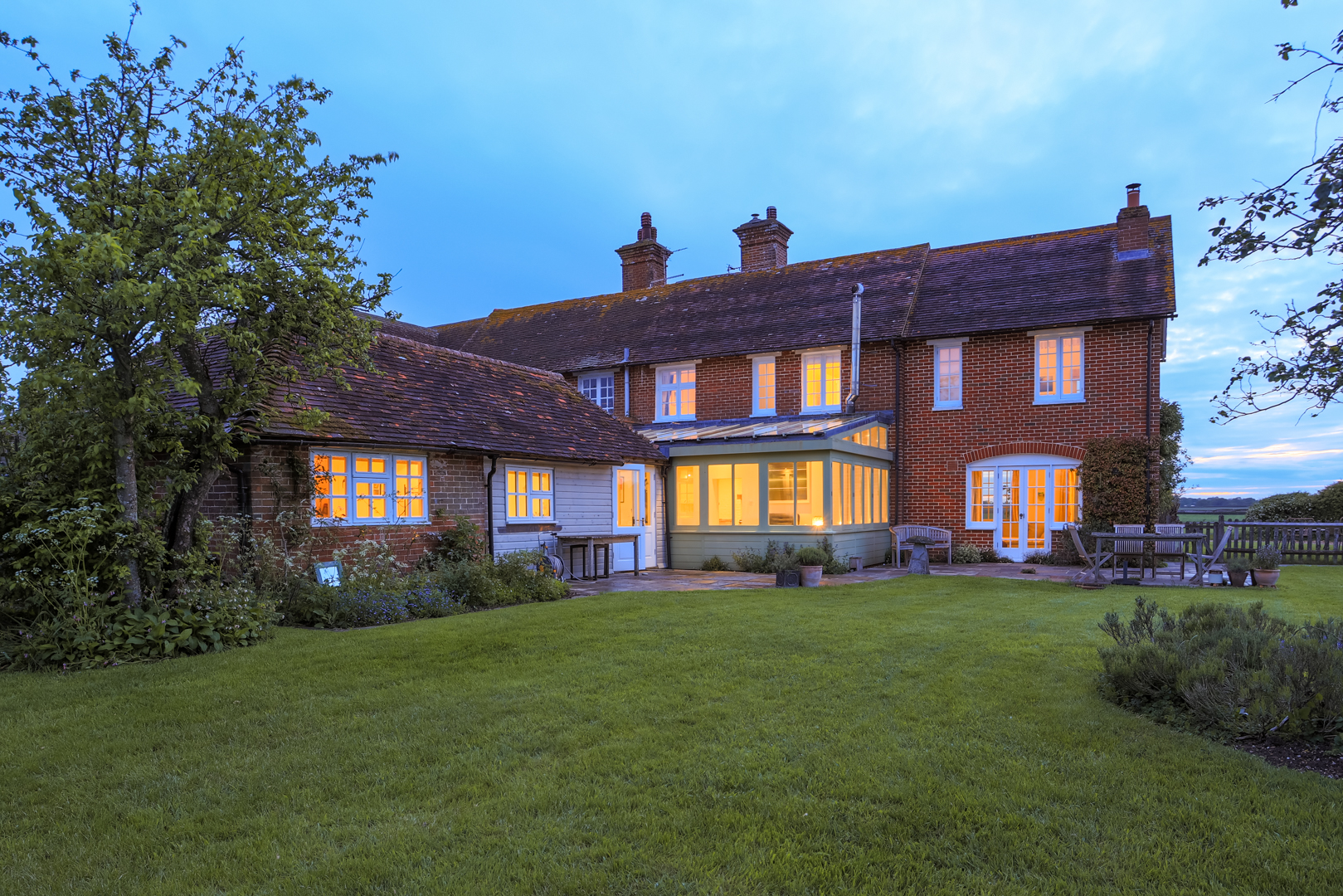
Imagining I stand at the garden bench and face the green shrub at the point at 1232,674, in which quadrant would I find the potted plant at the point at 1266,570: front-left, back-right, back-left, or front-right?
front-left

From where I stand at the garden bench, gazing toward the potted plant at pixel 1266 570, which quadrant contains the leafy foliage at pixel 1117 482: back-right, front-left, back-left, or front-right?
front-left

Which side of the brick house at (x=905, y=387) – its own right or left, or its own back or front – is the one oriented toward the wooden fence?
left

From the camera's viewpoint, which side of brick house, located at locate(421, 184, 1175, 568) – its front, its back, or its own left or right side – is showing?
front

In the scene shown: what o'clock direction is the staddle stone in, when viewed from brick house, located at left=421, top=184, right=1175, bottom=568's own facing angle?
The staddle stone is roughly at 12 o'clock from the brick house.

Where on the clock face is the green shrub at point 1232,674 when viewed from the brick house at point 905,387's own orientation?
The green shrub is roughly at 12 o'clock from the brick house.

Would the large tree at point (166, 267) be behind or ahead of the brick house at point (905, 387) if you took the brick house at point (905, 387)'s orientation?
ahead
